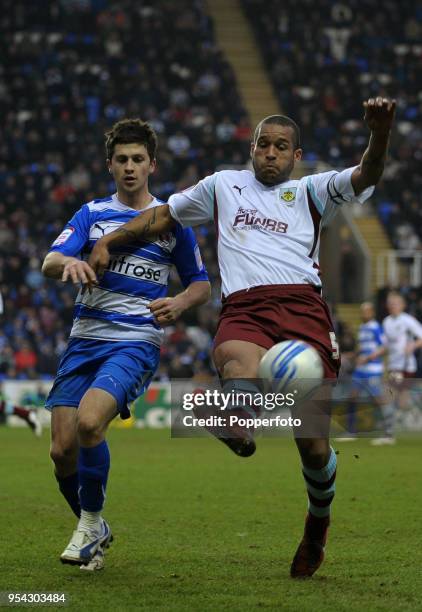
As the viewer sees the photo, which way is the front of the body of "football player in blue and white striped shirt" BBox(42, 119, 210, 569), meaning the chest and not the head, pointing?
toward the camera

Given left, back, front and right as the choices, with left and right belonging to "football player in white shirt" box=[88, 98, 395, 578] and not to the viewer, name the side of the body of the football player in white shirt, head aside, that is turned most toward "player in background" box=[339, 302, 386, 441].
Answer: back

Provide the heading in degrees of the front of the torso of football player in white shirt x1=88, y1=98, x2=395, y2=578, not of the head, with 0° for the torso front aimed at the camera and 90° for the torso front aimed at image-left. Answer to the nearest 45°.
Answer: approximately 0°

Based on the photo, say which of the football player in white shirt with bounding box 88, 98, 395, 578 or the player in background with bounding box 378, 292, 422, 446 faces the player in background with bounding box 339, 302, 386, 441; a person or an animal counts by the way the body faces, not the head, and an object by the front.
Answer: the player in background with bounding box 378, 292, 422, 446

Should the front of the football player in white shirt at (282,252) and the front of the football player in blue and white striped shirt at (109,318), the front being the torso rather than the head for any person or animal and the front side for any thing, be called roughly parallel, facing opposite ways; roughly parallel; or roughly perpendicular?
roughly parallel

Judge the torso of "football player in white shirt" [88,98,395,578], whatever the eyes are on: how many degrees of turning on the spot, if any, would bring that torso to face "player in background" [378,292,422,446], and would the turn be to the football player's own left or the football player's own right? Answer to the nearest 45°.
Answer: approximately 180°

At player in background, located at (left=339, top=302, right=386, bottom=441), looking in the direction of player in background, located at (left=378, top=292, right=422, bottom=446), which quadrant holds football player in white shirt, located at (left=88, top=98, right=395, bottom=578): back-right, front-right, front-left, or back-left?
back-right

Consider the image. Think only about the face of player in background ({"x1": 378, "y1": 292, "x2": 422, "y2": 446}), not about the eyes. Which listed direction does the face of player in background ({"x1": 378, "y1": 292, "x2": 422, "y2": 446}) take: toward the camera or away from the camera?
toward the camera

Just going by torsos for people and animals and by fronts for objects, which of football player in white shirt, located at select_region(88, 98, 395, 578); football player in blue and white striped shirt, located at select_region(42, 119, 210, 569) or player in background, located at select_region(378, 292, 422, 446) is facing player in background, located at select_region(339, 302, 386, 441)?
player in background, located at select_region(378, 292, 422, 446)

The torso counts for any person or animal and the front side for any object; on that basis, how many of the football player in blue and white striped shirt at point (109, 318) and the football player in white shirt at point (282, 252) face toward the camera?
2

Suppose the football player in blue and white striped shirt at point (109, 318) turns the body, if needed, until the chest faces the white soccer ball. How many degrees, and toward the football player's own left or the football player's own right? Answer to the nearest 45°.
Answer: approximately 45° to the football player's own left
